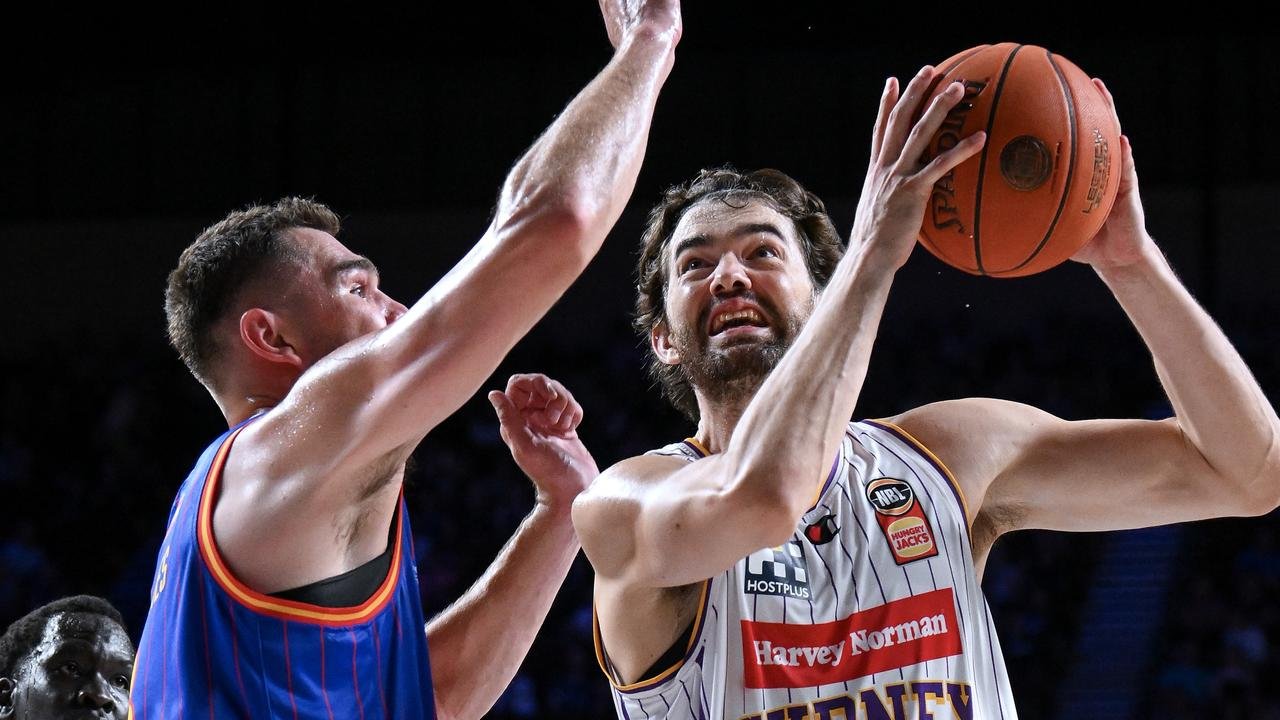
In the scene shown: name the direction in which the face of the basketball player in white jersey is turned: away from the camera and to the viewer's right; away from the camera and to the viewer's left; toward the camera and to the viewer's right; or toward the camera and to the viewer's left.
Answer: toward the camera and to the viewer's left

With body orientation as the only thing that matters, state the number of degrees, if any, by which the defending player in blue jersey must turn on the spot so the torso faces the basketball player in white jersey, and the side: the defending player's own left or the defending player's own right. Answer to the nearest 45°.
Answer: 0° — they already face them

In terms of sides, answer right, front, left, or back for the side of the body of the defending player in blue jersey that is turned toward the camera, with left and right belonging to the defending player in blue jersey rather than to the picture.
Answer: right

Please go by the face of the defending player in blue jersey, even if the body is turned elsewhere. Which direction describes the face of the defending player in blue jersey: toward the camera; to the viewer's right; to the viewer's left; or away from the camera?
to the viewer's right
